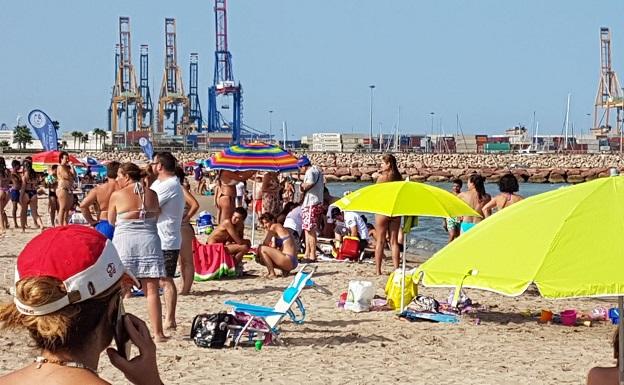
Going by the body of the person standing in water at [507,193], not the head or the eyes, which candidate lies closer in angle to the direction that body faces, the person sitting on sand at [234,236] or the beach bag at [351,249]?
the beach bag

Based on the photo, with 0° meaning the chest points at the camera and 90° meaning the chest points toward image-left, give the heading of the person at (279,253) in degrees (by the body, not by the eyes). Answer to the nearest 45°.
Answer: approximately 90°

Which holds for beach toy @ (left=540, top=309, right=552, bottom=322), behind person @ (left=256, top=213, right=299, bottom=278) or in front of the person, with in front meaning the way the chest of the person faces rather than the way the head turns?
behind

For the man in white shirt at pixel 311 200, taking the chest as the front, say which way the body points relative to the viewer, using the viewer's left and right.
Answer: facing to the left of the viewer

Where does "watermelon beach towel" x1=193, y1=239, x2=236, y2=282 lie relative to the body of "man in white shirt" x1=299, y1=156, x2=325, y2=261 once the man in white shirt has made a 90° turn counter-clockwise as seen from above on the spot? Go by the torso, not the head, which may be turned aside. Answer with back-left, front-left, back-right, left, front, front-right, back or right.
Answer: front-right
